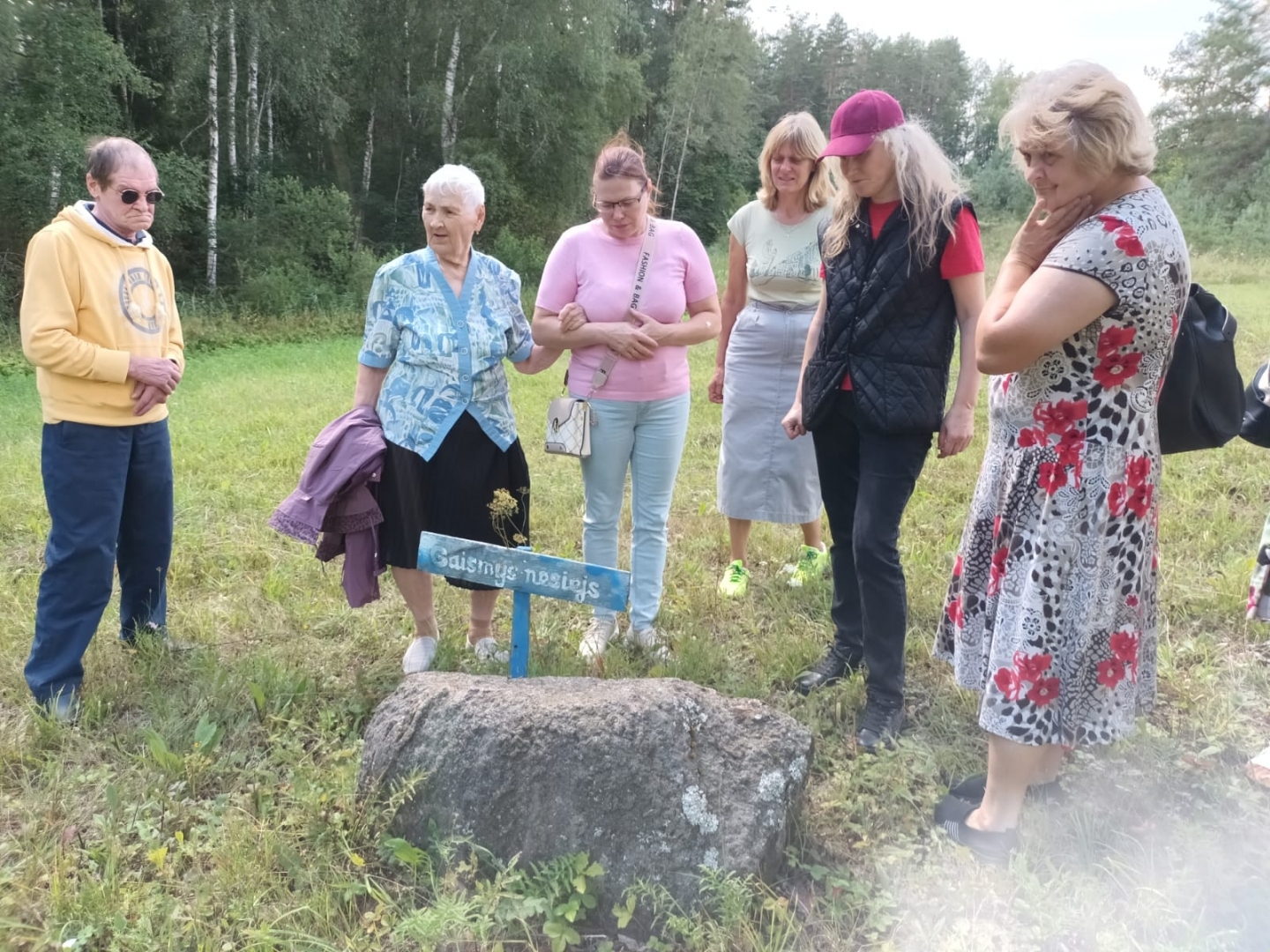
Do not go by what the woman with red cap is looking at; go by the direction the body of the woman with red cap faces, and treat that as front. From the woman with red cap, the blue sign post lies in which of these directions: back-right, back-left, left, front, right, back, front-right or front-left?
front

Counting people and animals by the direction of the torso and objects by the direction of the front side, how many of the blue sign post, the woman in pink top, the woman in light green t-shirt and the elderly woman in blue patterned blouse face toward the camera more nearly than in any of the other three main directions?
4

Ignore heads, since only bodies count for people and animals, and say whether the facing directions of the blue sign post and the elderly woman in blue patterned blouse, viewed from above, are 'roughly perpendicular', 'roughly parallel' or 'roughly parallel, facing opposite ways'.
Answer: roughly parallel

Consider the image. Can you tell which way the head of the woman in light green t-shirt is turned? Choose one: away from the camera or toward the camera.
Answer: toward the camera

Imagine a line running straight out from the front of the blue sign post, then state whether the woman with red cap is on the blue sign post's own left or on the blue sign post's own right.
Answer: on the blue sign post's own left

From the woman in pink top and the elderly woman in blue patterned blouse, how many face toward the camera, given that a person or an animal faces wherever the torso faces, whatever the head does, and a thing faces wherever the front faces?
2

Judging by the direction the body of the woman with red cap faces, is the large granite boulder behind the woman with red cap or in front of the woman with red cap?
in front

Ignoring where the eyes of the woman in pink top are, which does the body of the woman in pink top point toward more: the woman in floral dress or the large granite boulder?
the large granite boulder

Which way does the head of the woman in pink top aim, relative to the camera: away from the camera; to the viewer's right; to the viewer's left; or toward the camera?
toward the camera

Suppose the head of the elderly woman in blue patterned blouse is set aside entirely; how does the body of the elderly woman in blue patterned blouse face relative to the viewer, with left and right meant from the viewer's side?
facing the viewer

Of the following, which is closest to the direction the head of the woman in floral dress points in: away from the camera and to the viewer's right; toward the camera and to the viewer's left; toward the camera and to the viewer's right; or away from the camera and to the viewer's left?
toward the camera and to the viewer's left

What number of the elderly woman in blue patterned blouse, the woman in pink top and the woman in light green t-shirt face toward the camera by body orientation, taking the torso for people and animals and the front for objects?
3

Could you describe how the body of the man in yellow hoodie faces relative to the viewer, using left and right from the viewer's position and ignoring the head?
facing the viewer and to the right of the viewer

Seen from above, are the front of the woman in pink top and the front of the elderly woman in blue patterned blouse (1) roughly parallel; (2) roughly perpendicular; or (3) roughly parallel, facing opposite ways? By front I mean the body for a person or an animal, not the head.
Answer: roughly parallel

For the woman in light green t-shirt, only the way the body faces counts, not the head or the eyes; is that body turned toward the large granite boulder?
yes

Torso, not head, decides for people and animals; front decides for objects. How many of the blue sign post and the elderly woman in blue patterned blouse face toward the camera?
2

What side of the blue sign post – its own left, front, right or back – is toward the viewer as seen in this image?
front
